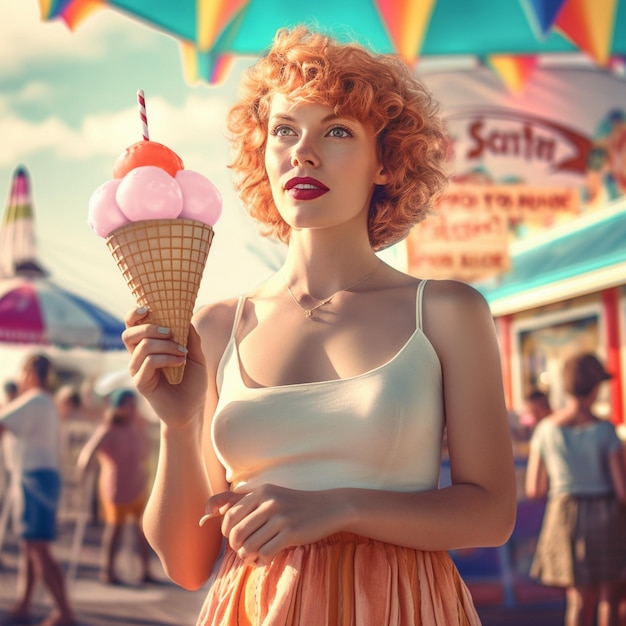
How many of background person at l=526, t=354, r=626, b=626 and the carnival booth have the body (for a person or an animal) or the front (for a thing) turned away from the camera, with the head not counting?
1

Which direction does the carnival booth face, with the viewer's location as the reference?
facing the viewer and to the left of the viewer

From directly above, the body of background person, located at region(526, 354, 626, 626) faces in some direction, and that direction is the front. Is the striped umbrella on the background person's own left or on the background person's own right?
on the background person's own left

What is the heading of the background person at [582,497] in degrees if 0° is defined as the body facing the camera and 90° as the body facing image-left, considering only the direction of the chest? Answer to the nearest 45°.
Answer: approximately 180°

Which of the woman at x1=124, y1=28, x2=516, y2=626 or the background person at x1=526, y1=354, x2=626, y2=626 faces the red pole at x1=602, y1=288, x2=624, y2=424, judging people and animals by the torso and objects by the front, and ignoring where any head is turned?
the background person

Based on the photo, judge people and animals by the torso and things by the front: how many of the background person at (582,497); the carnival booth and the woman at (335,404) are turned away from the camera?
1

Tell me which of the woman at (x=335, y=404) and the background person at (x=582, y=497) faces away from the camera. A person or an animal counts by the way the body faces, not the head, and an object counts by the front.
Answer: the background person
